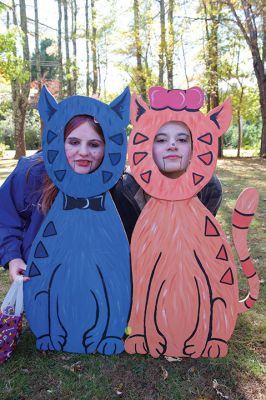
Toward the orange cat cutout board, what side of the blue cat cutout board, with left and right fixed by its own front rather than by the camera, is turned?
left

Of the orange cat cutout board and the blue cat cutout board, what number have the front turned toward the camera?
2

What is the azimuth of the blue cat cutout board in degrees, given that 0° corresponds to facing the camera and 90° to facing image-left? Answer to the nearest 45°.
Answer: approximately 0°

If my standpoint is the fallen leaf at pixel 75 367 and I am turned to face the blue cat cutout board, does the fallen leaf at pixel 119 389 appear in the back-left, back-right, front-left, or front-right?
back-right

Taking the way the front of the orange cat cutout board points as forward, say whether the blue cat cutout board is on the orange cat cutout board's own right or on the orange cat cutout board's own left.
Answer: on the orange cat cutout board's own right
